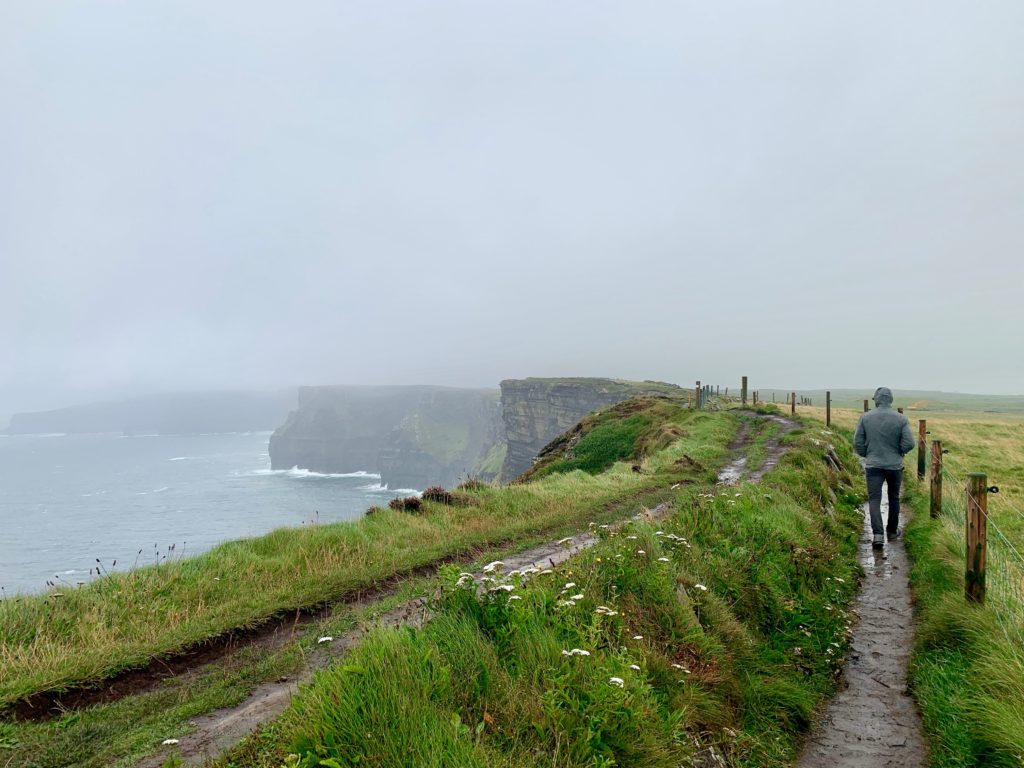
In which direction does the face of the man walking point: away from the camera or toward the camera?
away from the camera

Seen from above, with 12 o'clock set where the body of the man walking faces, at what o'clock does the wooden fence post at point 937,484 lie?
The wooden fence post is roughly at 1 o'clock from the man walking.

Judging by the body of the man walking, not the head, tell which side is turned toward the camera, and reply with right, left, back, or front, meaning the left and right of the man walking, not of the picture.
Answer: back
